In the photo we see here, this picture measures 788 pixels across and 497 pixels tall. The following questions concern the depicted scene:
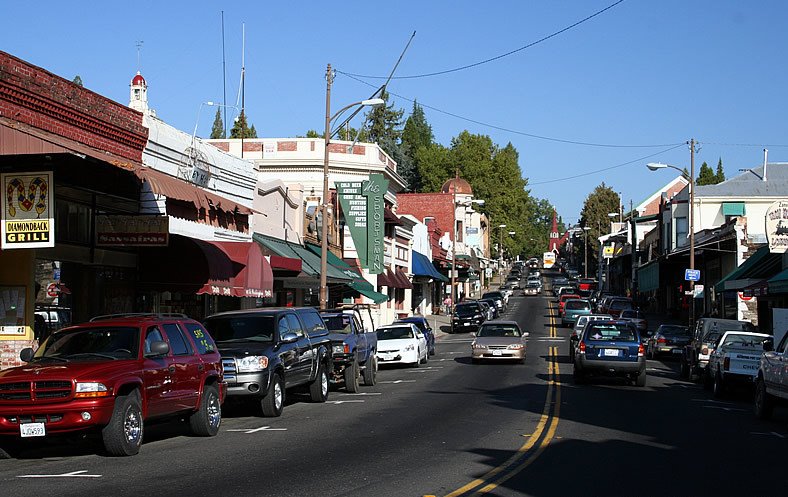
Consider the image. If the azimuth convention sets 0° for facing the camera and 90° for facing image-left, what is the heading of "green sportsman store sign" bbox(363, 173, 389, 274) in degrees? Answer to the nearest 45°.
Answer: approximately 0°

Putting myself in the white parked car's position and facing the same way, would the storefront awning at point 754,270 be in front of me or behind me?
behind

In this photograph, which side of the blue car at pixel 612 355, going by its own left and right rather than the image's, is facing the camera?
back

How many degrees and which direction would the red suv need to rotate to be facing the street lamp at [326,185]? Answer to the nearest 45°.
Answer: approximately 135° to its right

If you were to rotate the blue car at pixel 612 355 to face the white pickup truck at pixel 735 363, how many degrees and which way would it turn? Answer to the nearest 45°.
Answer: approximately 135° to its right

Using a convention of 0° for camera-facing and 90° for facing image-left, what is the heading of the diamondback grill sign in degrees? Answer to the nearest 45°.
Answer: approximately 0°

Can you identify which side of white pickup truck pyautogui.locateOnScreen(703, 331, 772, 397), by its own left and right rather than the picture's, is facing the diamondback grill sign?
left

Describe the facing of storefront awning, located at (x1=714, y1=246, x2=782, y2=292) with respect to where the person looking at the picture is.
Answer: facing to the left of the viewer

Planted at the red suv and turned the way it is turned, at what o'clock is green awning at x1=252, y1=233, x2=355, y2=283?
The green awning is roughly at 5 o'clock from the red suv.

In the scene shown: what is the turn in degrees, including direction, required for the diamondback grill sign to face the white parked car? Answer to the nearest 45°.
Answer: approximately 135° to its left

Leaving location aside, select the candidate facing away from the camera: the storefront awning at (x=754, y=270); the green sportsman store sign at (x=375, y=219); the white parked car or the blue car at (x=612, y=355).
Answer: the blue car

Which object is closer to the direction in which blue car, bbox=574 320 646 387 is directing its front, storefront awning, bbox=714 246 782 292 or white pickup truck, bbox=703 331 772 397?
the storefront awning
